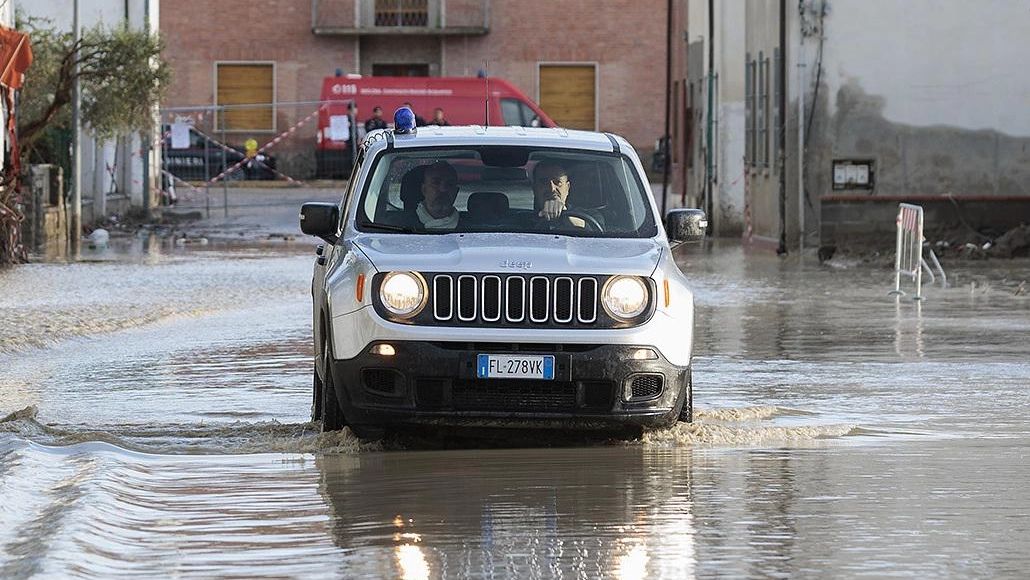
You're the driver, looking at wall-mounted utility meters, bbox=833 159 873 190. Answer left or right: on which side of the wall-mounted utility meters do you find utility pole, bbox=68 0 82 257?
left

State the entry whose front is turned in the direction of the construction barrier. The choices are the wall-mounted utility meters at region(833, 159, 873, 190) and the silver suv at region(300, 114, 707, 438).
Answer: the wall-mounted utility meters

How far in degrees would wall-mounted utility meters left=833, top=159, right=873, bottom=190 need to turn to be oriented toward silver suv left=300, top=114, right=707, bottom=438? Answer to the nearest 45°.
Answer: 0° — it already faces it

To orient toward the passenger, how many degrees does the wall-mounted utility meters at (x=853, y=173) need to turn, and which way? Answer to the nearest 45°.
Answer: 0° — it already faces them

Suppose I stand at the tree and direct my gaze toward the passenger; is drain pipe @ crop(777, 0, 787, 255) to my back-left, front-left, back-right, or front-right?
front-left

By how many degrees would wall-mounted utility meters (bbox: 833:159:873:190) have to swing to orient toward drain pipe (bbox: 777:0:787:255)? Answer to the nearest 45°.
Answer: approximately 90° to its right

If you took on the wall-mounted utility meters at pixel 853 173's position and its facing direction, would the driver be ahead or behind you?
ahead

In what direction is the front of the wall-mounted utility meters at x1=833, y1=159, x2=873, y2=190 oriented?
toward the camera

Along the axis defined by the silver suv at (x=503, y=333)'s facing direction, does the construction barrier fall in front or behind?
behind

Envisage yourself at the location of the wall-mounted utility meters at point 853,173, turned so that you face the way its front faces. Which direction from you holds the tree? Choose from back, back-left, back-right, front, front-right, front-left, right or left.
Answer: right

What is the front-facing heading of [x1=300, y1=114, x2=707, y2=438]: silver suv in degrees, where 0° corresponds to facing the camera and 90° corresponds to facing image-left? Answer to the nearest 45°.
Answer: approximately 0°

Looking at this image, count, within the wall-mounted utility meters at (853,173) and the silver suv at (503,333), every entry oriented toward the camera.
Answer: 2

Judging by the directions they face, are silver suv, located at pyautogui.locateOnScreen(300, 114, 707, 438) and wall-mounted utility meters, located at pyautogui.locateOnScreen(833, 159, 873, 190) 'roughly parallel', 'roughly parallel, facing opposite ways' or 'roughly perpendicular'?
roughly parallel
